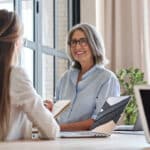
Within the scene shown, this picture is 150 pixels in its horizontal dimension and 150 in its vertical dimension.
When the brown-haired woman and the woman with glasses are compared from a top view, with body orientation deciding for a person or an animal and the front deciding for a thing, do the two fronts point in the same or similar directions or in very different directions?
very different directions

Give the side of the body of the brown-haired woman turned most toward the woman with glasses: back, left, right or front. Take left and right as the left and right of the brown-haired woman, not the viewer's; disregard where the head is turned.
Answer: front

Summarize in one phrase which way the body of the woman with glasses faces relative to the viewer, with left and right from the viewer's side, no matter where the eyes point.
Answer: facing the viewer and to the left of the viewer

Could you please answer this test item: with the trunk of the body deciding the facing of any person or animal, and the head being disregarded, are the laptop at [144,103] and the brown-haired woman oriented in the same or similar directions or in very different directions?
very different directions

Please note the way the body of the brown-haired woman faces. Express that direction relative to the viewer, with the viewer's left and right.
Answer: facing away from the viewer and to the right of the viewer

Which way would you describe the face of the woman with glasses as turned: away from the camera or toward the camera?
toward the camera

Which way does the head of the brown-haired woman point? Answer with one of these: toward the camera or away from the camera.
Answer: away from the camera
